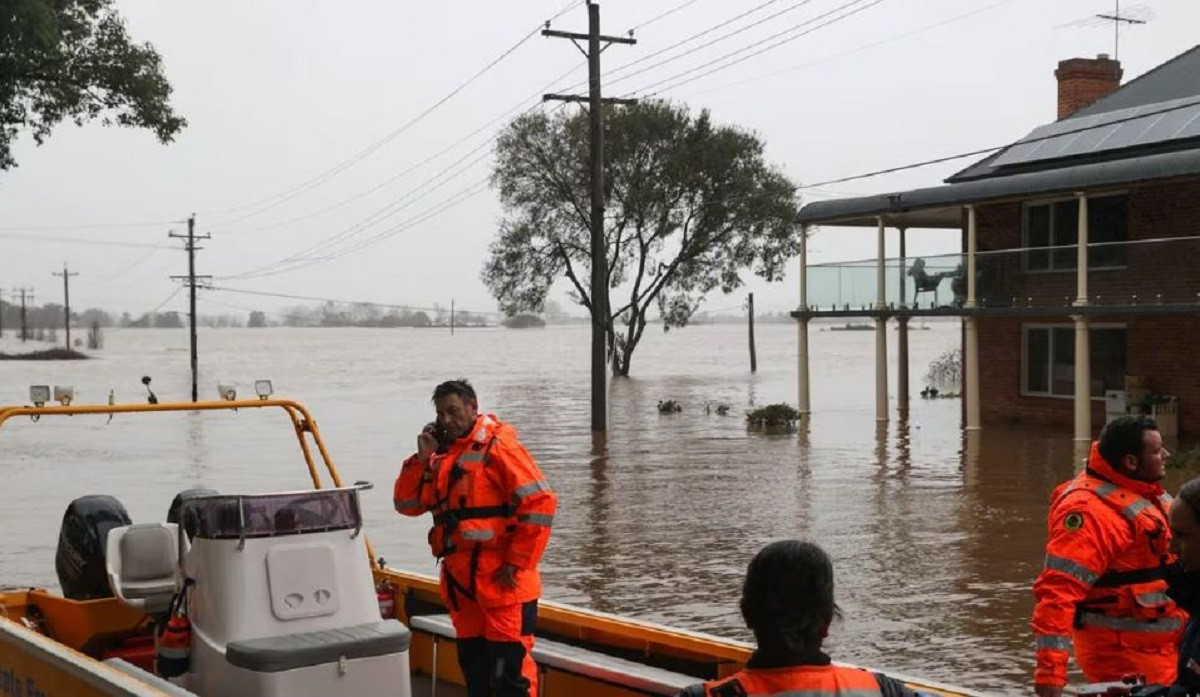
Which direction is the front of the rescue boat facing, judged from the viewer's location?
facing the viewer and to the right of the viewer

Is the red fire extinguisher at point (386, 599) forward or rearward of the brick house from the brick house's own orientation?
forward

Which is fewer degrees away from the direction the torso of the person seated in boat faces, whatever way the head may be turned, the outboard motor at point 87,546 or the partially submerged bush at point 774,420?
the partially submerged bush

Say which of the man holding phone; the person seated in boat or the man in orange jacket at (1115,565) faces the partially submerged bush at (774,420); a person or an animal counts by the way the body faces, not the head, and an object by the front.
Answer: the person seated in boat

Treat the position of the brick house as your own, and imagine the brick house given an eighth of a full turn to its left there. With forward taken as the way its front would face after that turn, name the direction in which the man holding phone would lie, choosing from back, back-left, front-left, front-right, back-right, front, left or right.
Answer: front

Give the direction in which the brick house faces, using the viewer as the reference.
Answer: facing the viewer and to the left of the viewer

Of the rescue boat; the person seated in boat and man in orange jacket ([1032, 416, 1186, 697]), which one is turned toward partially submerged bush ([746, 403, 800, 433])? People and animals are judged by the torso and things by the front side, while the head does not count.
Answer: the person seated in boat

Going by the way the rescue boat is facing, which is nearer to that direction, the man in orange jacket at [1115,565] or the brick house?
the man in orange jacket

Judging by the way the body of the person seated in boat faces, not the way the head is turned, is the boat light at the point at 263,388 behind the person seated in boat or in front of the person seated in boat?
in front

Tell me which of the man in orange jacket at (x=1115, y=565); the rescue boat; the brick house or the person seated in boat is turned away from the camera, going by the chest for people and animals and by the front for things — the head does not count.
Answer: the person seated in boat

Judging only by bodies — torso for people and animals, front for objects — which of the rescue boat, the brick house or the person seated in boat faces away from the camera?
the person seated in boat

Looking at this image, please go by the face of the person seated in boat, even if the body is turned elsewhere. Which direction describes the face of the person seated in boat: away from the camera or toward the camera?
away from the camera

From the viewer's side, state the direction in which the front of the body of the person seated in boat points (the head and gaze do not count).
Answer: away from the camera

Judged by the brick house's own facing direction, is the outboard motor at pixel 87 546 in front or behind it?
in front
